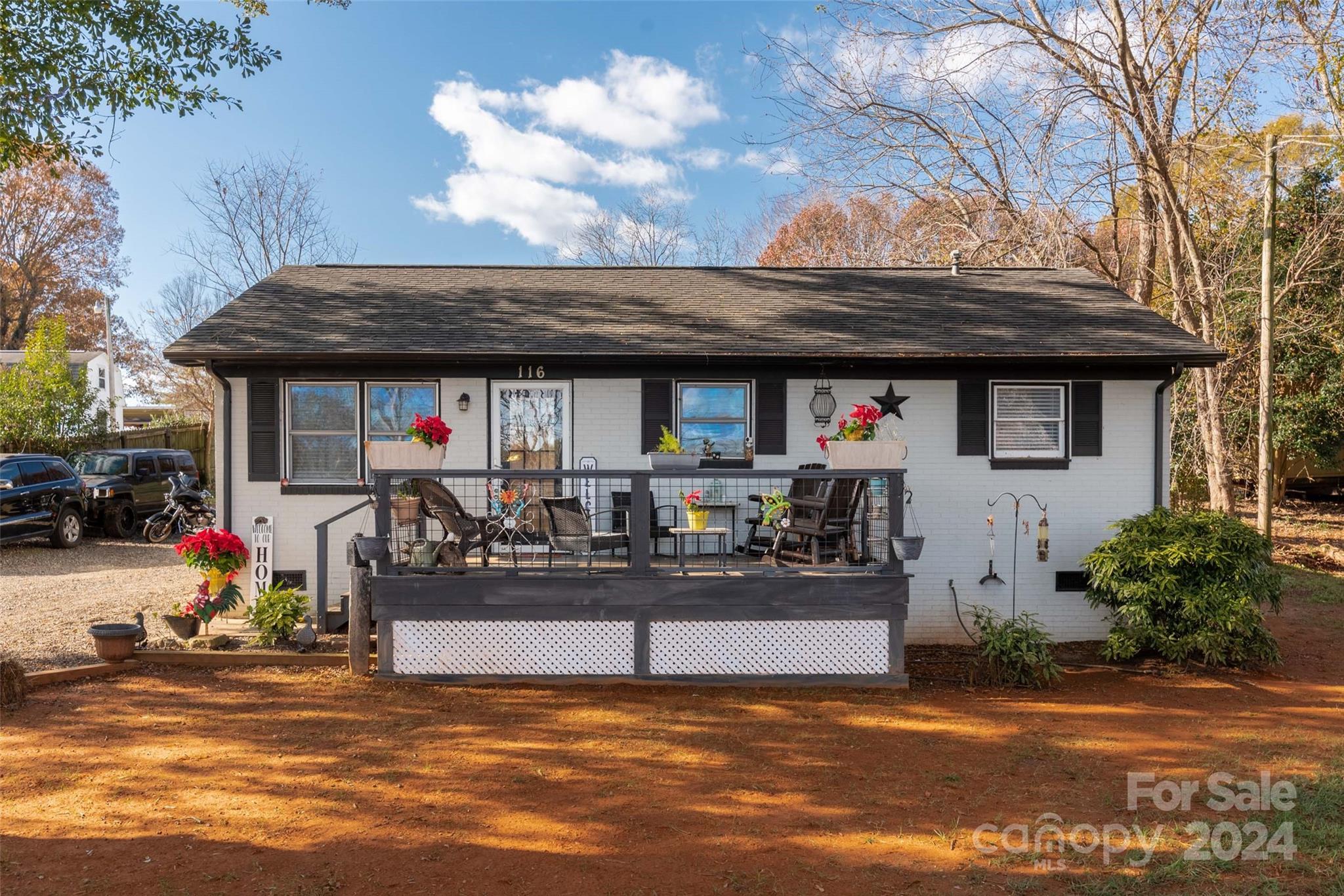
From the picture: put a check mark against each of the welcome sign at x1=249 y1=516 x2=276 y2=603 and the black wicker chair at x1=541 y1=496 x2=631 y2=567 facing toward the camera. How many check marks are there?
1

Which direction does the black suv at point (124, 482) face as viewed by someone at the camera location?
facing the viewer and to the left of the viewer

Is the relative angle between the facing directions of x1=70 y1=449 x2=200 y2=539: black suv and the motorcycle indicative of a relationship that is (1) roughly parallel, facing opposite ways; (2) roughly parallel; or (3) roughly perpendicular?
roughly parallel

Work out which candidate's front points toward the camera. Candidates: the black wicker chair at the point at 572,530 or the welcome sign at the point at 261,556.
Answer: the welcome sign

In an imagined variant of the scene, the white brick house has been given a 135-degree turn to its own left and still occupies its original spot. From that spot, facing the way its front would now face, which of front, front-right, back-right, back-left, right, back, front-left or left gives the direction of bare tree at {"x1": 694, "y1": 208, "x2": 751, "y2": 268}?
front-left

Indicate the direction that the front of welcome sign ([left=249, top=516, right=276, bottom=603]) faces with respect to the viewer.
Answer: facing the viewer

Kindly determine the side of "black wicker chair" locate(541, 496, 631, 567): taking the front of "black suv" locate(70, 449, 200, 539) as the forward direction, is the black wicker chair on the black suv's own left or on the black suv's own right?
on the black suv's own left

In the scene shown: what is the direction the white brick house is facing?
toward the camera

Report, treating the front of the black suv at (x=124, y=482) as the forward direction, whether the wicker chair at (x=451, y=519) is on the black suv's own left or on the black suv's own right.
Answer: on the black suv's own left

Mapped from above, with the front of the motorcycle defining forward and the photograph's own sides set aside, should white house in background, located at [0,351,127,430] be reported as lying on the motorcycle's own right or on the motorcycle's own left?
on the motorcycle's own right
